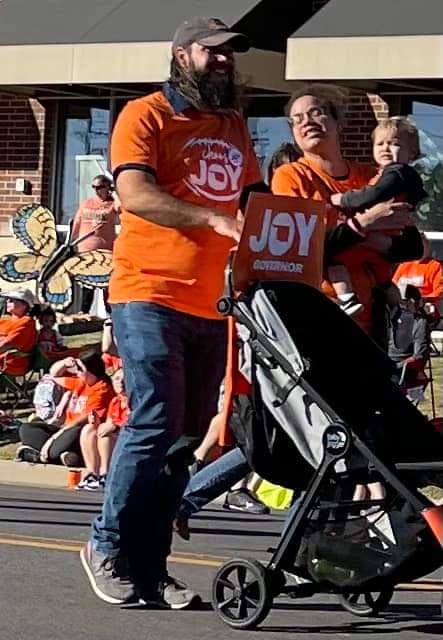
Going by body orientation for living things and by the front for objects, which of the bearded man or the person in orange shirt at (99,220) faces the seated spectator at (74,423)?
the person in orange shirt

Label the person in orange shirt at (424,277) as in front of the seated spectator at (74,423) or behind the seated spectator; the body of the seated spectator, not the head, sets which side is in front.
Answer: behind

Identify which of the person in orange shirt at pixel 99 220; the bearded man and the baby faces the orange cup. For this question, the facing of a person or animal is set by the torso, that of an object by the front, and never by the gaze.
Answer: the person in orange shirt

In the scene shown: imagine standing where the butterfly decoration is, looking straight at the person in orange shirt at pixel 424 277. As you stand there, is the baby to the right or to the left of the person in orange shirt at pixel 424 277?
right

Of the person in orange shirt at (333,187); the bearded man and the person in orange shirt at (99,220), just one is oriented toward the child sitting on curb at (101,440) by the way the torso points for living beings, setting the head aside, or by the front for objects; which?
the person in orange shirt at (99,220)
